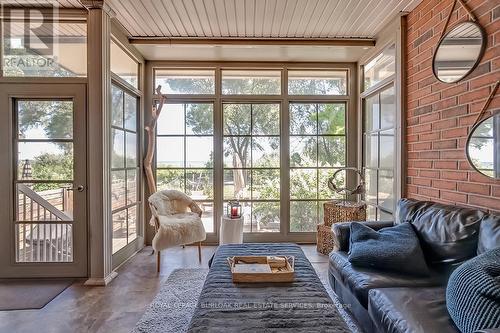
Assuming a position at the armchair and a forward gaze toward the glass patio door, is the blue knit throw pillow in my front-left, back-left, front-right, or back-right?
back-left

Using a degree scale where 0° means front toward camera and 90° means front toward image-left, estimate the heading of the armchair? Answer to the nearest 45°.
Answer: approximately 315°

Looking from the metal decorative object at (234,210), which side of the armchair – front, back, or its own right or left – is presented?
left

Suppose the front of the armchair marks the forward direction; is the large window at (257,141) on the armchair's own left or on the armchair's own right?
on the armchair's own left

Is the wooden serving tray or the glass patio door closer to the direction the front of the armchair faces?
the wooden serving tray

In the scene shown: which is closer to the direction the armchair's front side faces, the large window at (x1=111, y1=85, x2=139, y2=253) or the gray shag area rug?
the gray shag area rug

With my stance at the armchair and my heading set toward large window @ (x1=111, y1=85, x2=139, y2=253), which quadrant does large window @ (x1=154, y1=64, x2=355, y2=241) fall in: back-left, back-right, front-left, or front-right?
back-right

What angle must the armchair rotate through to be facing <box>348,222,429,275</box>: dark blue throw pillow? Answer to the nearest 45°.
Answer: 0° — it already faces it

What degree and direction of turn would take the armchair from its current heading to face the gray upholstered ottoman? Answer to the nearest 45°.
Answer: approximately 45° to its right

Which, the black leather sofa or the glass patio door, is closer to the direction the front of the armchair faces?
the black leather sofa
